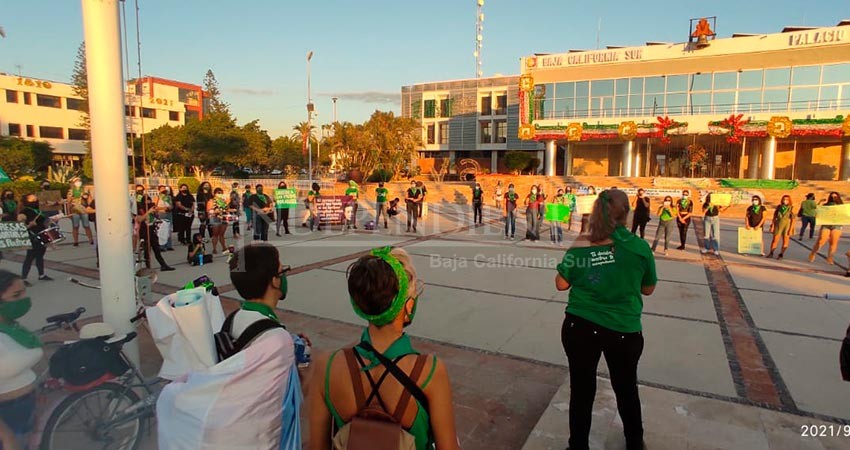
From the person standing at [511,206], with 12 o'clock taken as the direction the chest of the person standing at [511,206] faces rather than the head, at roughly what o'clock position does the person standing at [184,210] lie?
the person standing at [184,210] is roughly at 2 o'clock from the person standing at [511,206].

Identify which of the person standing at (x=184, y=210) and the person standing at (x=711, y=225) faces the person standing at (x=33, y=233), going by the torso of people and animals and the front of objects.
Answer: the person standing at (x=711, y=225)

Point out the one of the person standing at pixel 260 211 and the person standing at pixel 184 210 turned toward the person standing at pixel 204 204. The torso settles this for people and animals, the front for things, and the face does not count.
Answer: the person standing at pixel 184 210

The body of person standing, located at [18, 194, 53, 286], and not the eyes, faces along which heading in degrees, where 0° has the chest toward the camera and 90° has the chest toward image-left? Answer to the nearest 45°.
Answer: approximately 315°

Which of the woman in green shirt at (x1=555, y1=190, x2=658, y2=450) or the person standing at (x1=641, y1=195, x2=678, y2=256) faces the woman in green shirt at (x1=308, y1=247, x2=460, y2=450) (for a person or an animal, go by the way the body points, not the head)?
the person standing

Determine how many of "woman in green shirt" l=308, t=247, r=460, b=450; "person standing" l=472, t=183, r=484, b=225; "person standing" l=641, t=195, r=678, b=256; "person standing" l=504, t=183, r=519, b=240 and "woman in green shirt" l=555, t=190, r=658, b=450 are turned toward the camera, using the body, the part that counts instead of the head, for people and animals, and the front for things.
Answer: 3

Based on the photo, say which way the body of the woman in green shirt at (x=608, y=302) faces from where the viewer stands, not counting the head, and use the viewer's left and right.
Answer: facing away from the viewer

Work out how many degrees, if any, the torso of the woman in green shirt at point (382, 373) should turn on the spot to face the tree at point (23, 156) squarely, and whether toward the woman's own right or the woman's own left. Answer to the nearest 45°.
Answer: approximately 45° to the woman's own left

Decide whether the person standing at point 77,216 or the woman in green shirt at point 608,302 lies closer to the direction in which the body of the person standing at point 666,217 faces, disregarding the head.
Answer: the woman in green shirt

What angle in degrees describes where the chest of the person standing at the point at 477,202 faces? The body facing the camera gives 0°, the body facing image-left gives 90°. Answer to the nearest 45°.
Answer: approximately 0°

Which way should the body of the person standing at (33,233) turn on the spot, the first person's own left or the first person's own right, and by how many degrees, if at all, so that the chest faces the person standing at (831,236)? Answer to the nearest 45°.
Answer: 0° — they already face them

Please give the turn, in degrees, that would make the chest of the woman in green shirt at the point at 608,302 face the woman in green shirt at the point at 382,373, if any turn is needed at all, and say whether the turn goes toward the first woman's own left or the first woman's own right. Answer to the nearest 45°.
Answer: approximately 135° to the first woman's own left

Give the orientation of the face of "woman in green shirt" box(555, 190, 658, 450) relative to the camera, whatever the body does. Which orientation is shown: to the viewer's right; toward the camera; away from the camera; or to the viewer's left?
away from the camera

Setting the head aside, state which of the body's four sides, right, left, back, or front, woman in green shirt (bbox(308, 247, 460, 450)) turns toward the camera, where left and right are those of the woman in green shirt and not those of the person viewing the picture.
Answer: back
